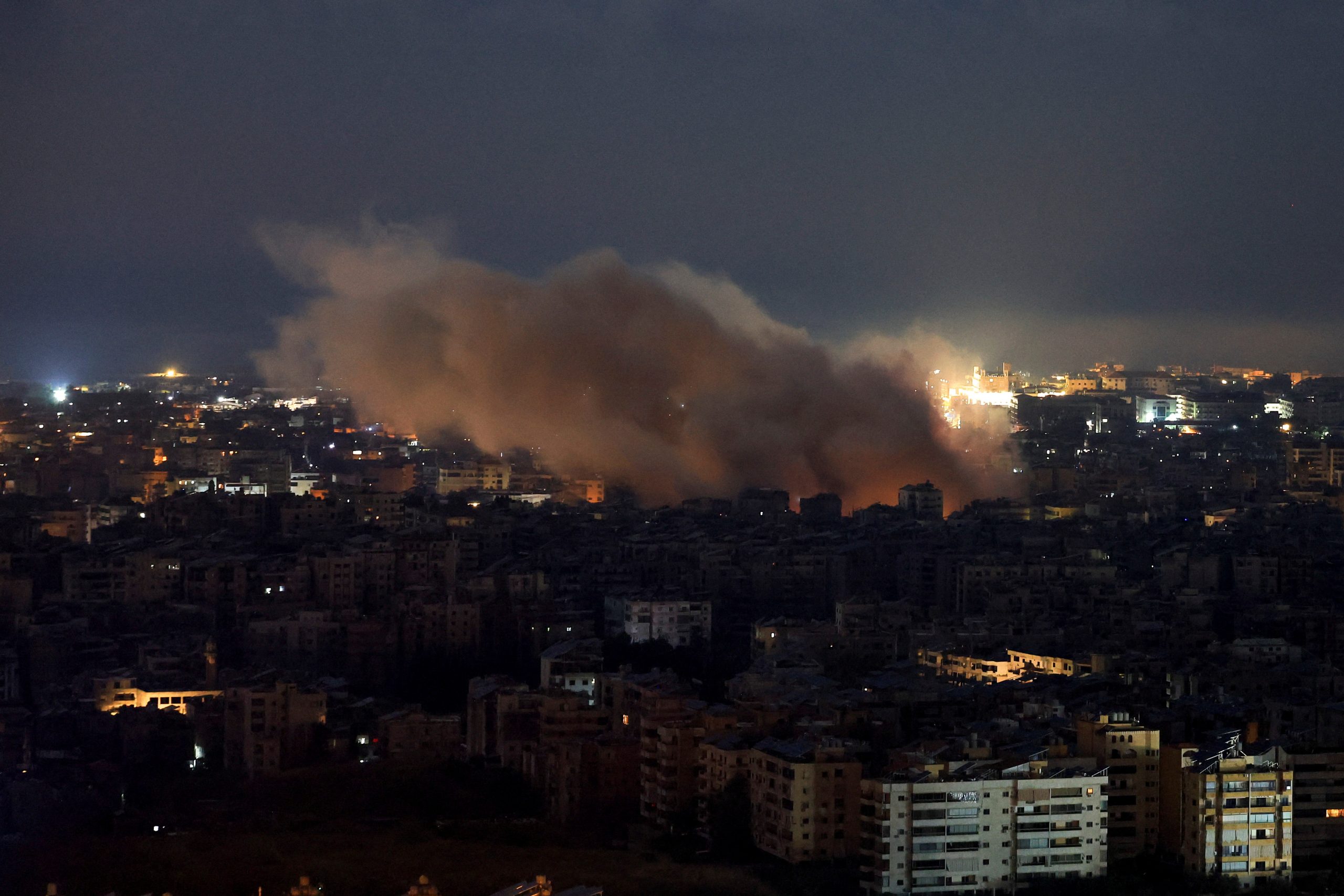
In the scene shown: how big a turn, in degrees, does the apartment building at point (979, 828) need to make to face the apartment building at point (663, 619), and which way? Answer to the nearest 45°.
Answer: approximately 180°

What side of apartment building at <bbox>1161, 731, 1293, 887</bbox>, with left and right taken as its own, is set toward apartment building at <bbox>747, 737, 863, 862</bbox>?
right

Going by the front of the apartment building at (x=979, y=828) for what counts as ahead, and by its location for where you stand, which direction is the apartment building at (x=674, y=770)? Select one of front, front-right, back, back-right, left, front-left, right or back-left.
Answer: back-right

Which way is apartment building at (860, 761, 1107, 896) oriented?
toward the camera

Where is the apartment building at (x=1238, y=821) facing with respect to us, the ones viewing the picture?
facing the viewer

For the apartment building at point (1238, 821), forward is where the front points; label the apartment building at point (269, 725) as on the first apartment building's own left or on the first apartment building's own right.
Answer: on the first apartment building's own right

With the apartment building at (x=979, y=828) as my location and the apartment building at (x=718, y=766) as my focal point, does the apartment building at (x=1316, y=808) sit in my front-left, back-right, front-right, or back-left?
back-right

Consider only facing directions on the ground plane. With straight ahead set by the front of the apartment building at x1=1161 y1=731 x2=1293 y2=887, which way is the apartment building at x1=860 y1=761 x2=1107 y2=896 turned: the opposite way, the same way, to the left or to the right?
the same way

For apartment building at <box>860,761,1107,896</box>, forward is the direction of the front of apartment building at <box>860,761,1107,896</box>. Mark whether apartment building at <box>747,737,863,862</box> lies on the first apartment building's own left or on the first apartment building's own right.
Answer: on the first apartment building's own right

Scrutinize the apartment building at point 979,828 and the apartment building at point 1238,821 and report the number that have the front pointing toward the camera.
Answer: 2

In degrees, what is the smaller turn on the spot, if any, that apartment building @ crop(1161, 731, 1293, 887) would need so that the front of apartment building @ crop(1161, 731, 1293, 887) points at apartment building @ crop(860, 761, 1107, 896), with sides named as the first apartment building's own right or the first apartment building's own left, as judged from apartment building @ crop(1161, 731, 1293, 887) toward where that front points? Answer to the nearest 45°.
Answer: approximately 45° to the first apartment building's own right

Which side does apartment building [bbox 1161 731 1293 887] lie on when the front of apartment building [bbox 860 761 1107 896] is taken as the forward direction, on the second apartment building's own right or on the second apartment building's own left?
on the second apartment building's own left

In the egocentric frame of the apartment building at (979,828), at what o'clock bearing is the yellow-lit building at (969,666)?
The yellow-lit building is roughly at 6 o'clock from the apartment building.
